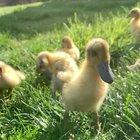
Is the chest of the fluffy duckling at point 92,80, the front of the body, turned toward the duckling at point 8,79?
no

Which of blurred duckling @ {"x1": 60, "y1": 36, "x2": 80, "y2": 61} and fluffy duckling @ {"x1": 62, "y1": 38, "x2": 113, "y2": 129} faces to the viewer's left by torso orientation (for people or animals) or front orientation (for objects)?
the blurred duckling

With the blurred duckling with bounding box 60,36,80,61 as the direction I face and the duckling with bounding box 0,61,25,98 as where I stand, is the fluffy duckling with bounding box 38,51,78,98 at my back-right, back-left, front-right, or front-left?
front-right

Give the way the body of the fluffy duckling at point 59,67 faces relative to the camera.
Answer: to the viewer's left

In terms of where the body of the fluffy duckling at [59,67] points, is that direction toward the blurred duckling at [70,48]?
no

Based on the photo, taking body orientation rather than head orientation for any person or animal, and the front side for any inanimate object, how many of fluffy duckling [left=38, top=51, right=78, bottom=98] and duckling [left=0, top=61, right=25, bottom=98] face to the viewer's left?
2

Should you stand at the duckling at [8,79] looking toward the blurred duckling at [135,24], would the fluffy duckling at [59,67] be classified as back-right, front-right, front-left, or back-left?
front-right

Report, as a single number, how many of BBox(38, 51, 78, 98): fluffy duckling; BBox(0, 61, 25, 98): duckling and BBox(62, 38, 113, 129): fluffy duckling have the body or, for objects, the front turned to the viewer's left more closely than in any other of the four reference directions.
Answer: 2

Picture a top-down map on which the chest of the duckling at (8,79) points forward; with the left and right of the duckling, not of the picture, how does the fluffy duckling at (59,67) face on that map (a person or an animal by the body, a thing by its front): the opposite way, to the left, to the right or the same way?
the same way

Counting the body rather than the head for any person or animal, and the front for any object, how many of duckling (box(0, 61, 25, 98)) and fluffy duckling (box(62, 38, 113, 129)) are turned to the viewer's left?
1

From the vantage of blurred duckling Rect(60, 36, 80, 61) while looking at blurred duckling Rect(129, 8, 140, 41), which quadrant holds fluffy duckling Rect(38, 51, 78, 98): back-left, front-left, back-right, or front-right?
back-right

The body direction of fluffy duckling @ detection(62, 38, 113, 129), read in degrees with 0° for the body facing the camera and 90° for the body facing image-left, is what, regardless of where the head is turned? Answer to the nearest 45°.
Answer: approximately 315°

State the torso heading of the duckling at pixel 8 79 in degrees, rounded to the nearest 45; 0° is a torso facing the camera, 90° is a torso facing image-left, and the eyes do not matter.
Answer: approximately 90°
